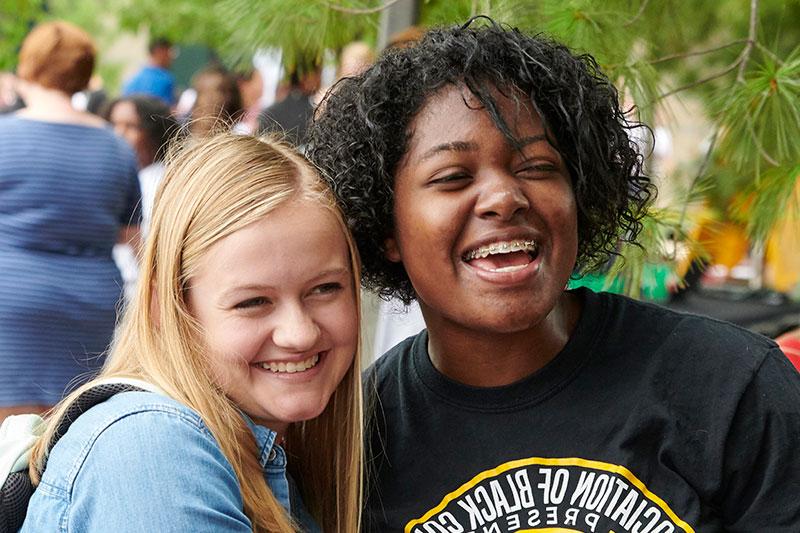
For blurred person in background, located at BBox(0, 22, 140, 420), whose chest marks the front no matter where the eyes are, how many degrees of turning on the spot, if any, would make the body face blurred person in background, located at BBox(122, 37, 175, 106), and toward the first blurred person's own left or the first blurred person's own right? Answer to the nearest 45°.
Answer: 0° — they already face them

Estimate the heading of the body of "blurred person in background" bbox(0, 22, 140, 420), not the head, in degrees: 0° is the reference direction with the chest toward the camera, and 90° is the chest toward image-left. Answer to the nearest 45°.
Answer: approximately 180°

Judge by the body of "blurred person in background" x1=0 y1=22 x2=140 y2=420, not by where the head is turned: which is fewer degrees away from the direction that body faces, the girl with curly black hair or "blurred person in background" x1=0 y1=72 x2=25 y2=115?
the blurred person in background

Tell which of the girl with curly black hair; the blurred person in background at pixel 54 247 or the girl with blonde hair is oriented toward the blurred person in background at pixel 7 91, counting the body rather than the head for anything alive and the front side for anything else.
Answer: the blurred person in background at pixel 54 247

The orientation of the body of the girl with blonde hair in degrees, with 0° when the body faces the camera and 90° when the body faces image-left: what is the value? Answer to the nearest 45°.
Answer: approximately 315°

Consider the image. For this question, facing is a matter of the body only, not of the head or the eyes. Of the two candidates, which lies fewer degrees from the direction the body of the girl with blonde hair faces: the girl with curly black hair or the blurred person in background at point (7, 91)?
the girl with curly black hair

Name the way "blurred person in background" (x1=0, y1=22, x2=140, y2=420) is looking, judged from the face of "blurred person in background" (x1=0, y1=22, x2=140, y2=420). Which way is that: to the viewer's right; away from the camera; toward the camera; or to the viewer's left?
away from the camera

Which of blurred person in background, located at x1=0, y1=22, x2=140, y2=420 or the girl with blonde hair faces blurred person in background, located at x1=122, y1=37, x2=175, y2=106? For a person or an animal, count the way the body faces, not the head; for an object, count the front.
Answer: blurred person in background, located at x1=0, y1=22, x2=140, y2=420

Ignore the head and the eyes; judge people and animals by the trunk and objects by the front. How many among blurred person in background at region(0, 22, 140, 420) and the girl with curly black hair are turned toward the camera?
1

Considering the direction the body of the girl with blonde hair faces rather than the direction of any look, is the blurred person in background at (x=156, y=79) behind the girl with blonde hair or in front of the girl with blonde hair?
behind

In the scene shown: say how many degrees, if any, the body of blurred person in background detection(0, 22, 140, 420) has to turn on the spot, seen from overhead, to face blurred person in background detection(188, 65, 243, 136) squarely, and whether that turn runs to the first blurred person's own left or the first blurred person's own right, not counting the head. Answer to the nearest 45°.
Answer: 0° — they already face them

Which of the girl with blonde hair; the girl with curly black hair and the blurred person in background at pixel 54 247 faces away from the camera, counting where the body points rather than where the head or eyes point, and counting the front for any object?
the blurred person in background
